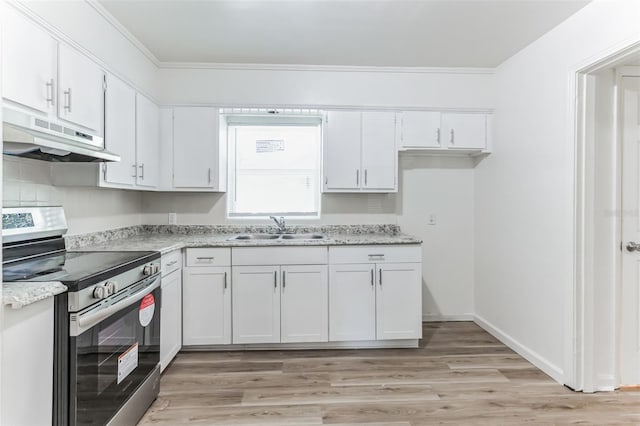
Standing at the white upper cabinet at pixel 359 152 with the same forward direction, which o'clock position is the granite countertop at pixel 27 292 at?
The granite countertop is roughly at 1 o'clock from the white upper cabinet.

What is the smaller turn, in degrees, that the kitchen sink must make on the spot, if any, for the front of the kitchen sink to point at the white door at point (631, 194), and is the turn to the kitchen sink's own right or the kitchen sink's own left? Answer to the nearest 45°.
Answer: approximately 45° to the kitchen sink's own left

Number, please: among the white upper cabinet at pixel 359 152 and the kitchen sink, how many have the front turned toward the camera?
2

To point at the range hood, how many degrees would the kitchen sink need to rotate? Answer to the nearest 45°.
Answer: approximately 45° to its right

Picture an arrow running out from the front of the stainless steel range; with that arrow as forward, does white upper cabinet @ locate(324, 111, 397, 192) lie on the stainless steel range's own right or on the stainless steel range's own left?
on the stainless steel range's own left

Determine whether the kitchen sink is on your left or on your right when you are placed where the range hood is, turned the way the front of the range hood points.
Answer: on your left

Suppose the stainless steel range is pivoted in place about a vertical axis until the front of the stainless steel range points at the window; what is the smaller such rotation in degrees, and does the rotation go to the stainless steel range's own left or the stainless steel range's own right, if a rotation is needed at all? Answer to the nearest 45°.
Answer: approximately 90° to the stainless steel range's own left

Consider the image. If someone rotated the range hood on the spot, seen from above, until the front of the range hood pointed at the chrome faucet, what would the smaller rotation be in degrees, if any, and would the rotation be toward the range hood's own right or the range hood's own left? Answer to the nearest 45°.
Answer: approximately 90° to the range hood's own left

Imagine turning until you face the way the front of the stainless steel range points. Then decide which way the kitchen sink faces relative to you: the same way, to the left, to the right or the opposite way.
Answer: to the right

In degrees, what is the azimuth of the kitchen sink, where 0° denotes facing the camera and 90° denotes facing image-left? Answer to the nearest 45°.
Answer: approximately 0°
